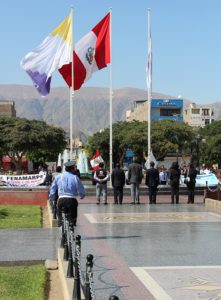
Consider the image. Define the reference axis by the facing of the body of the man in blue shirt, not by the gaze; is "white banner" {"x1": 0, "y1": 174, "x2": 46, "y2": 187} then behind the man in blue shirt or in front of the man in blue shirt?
in front

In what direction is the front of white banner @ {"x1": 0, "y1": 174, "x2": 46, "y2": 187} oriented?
toward the camera

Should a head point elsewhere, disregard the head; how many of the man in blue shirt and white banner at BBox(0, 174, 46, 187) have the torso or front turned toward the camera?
1

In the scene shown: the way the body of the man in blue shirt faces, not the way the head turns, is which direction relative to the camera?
away from the camera

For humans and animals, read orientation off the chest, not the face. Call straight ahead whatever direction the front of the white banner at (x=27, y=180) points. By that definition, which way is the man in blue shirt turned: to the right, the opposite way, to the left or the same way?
the opposite way

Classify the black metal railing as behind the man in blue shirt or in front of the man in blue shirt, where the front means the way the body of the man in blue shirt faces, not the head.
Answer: behind

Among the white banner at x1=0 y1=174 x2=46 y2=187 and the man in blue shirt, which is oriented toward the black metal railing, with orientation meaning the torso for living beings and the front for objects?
the white banner

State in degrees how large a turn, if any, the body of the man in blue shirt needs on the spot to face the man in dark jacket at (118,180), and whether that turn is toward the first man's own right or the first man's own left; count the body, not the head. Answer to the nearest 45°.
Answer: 0° — they already face them
